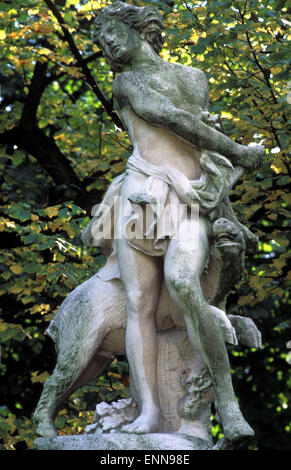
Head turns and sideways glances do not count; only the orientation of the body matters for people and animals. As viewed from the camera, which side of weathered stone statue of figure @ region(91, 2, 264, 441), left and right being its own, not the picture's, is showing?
front
